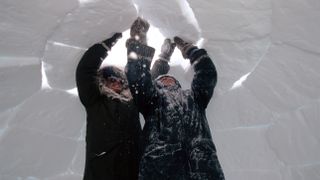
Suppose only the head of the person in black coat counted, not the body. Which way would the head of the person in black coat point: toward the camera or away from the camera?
toward the camera

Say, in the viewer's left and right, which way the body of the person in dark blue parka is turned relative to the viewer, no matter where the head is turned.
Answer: facing the viewer

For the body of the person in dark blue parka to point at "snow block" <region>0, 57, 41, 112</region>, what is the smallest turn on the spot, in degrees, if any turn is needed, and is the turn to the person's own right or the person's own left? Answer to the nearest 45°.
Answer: approximately 135° to the person's own right
